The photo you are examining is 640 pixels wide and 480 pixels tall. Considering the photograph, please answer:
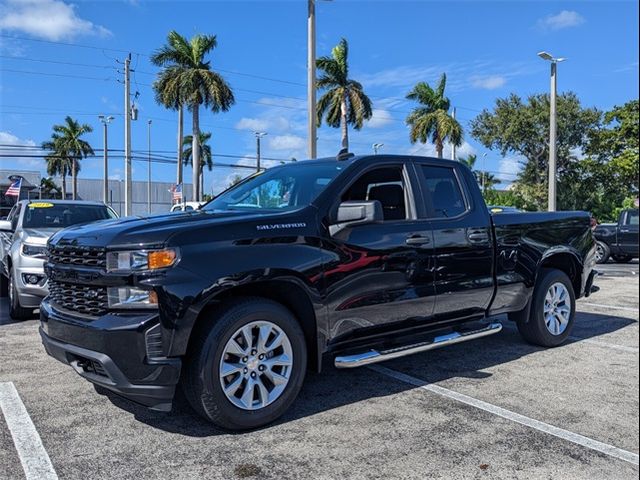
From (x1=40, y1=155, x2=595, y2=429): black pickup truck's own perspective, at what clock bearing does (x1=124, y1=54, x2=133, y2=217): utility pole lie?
The utility pole is roughly at 4 o'clock from the black pickup truck.

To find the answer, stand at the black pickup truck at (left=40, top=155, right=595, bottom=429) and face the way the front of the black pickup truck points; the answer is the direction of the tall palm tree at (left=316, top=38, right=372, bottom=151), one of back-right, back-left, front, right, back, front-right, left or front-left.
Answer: back-right

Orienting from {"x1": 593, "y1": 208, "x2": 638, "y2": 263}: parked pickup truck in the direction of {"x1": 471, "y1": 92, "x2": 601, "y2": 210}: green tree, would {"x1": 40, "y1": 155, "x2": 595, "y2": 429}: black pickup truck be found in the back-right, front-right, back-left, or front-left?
back-left

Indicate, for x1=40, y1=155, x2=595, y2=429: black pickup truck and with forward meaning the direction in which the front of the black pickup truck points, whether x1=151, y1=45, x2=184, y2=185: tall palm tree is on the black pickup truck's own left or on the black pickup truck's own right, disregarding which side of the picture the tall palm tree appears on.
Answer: on the black pickup truck's own right

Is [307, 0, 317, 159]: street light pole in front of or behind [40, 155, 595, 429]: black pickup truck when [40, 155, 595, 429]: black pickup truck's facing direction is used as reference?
behind

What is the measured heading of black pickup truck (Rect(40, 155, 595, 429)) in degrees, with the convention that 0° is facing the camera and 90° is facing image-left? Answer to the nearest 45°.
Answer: approximately 45°

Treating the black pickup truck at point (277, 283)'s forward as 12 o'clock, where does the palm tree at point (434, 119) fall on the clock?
The palm tree is roughly at 5 o'clock from the black pickup truck.

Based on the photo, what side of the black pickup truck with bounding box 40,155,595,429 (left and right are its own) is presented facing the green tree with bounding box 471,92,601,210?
back

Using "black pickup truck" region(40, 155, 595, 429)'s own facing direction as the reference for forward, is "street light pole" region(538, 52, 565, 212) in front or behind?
behind

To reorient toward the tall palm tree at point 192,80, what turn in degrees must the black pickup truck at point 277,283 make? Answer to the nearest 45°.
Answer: approximately 135° to its right

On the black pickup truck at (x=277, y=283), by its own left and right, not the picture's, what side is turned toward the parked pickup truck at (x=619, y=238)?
back
